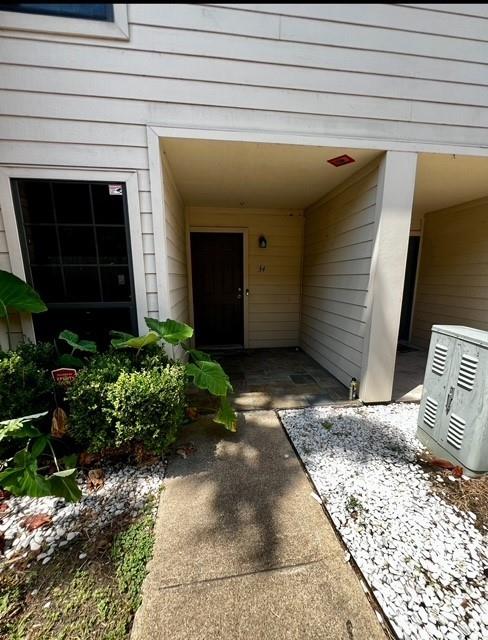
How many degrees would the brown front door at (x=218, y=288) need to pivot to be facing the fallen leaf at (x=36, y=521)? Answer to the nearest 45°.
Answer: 0° — it already faces it

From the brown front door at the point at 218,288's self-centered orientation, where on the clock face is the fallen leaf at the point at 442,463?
The fallen leaf is roughly at 11 o'clock from the brown front door.

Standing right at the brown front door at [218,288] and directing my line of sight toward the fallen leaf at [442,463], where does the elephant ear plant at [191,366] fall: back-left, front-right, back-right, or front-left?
front-right

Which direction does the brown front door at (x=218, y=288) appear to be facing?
toward the camera

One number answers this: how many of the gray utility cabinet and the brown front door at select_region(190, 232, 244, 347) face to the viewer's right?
0

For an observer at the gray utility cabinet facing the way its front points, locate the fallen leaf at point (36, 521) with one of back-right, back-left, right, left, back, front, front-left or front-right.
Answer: front

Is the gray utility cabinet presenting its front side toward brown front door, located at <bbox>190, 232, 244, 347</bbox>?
no

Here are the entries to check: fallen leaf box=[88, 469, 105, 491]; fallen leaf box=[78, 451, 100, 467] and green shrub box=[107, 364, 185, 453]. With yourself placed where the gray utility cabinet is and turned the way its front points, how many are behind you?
0

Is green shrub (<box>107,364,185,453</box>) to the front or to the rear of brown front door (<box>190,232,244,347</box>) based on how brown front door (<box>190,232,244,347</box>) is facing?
to the front

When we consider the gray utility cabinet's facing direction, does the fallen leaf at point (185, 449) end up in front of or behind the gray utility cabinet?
in front

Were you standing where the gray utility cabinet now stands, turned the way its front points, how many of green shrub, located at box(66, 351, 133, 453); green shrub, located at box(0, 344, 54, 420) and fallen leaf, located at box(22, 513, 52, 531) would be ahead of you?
3

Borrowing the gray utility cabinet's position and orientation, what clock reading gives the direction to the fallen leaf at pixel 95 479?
The fallen leaf is roughly at 12 o'clock from the gray utility cabinet.

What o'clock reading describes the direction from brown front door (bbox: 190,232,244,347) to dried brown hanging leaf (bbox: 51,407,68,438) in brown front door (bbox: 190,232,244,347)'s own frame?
The dried brown hanging leaf is roughly at 1 o'clock from the brown front door.

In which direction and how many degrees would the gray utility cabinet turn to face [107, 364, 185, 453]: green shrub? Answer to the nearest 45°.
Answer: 0° — it already faces it

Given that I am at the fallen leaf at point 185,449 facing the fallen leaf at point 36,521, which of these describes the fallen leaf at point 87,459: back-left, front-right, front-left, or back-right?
front-right

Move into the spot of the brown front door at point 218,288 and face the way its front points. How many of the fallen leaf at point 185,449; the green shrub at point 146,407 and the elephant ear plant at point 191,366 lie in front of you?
3

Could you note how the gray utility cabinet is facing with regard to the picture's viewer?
facing the viewer and to the left of the viewer

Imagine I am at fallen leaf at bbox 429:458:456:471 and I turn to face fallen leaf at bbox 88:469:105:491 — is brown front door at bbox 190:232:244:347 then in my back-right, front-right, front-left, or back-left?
front-right
